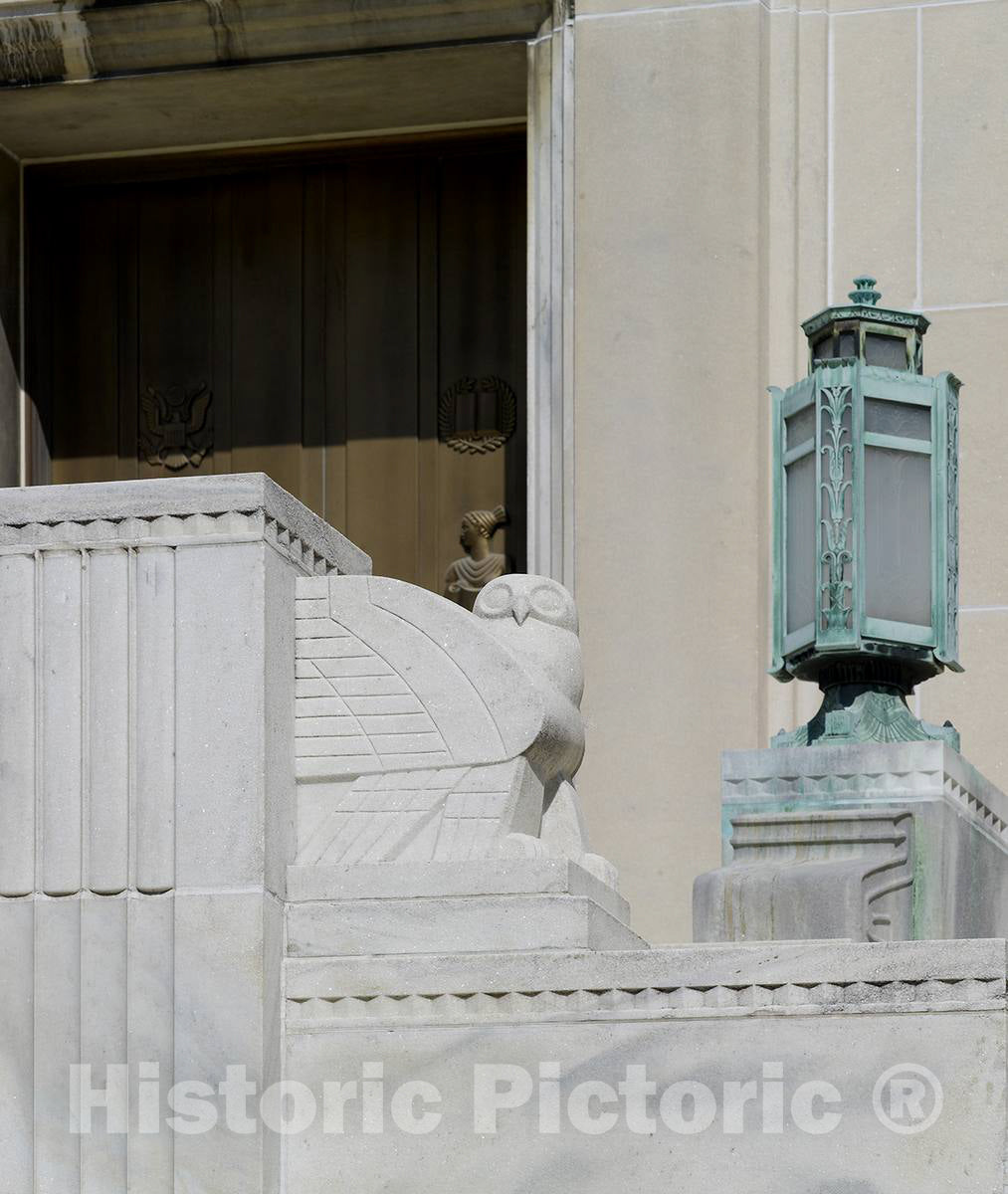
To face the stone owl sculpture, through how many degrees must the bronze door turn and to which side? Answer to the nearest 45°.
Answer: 0° — it already faces it

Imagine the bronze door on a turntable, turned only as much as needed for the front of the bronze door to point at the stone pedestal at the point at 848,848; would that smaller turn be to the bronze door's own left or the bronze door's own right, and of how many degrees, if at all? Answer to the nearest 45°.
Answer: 0° — it already faces it

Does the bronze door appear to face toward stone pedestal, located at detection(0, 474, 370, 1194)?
yes

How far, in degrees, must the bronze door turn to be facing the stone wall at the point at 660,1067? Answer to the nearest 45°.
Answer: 0° — it already faces it

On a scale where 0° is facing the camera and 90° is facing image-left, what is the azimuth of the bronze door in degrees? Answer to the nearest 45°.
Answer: approximately 0°
